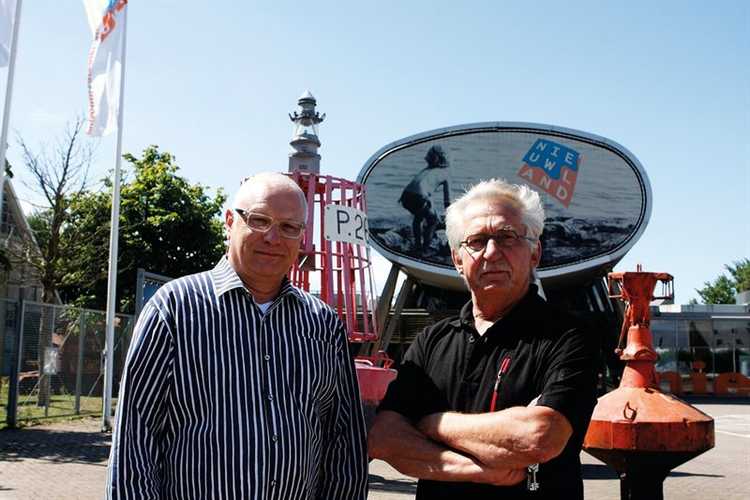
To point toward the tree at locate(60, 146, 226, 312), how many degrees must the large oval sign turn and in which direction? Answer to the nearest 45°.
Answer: approximately 90° to its right

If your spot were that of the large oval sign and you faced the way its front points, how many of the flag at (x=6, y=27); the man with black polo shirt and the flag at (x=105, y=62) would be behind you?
0

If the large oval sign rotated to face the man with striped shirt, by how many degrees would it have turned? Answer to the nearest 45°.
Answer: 0° — it already faces them

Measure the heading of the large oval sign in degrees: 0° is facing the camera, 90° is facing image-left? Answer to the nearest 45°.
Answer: approximately 0°

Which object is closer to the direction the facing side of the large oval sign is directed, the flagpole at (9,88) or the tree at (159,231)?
the flagpole

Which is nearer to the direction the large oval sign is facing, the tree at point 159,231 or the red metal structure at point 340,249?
the red metal structure

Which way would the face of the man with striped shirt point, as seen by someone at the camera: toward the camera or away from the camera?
toward the camera

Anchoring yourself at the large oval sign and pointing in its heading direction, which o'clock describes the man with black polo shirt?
The man with black polo shirt is roughly at 12 o'clock from the large oval sign.

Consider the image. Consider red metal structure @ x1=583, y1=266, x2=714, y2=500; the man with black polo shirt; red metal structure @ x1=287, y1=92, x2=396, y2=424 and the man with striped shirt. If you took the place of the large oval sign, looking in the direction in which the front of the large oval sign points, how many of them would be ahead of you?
4

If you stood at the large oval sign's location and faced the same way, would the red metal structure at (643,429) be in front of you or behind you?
in front

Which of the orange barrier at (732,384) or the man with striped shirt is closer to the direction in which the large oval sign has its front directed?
the man with striped shirt

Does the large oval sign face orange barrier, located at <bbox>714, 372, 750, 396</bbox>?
no

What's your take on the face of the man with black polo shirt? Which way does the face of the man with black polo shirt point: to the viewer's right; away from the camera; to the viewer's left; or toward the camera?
toward the camera
